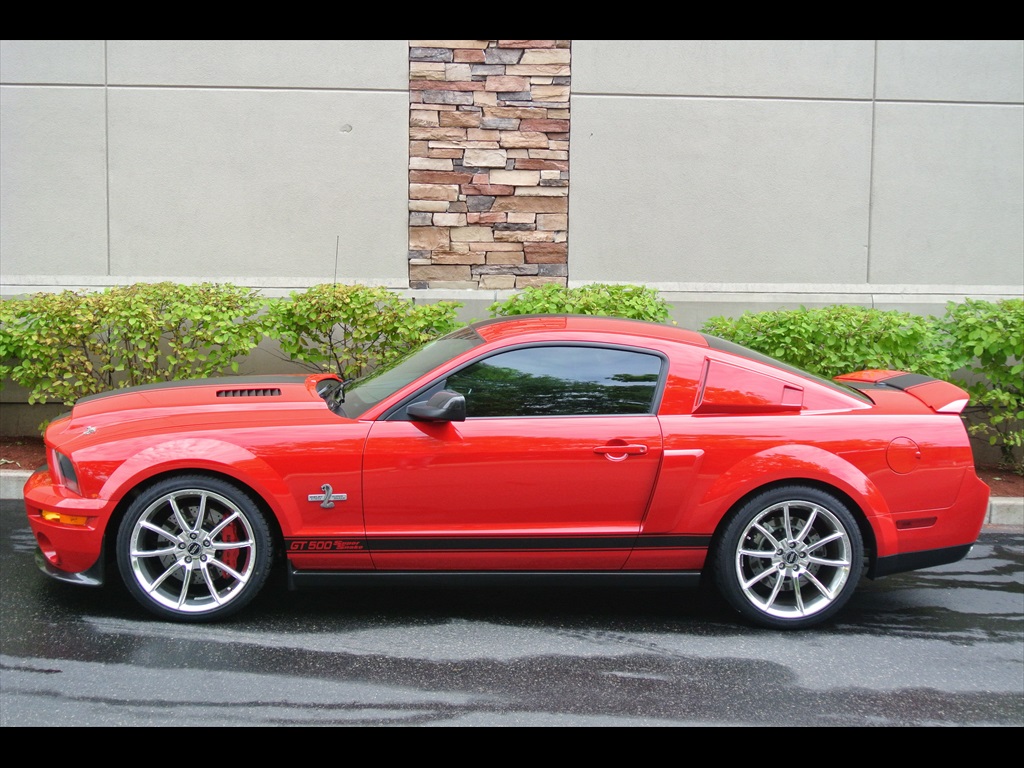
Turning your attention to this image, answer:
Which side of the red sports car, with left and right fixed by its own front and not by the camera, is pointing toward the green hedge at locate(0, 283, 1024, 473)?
right

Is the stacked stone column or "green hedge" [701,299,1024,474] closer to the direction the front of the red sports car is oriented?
the stacked stone column

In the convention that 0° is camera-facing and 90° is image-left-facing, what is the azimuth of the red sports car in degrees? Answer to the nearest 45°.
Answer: approximately 90°

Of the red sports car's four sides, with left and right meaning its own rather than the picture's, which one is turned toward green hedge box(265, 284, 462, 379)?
right

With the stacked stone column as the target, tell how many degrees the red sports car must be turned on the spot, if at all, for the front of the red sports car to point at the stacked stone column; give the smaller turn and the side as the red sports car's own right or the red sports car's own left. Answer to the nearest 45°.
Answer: approximately 90° to the red sports car's own right

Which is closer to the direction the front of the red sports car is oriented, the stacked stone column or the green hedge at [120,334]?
the green hedge

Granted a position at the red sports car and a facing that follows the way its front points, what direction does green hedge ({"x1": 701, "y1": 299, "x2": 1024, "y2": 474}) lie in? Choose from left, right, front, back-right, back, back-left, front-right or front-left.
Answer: back-right
